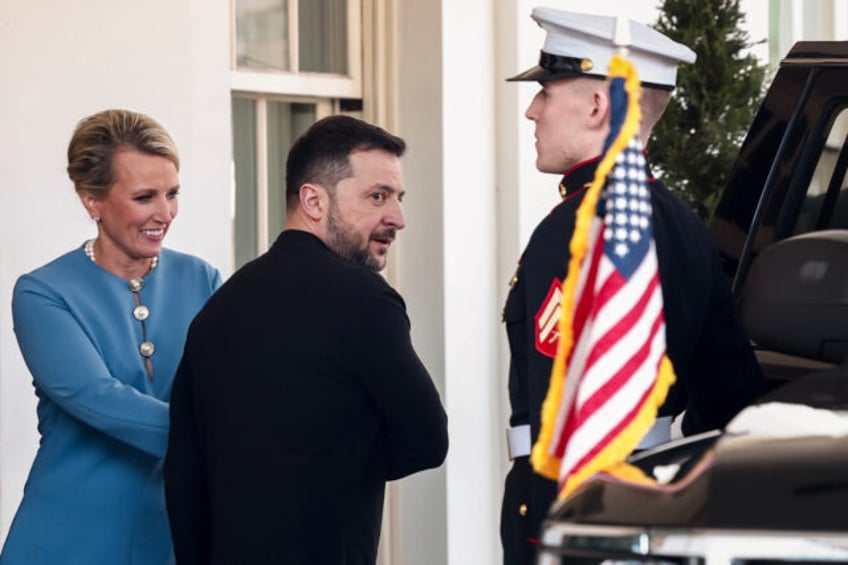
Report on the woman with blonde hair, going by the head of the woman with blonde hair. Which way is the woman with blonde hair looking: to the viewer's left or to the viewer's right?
to the viewer's right

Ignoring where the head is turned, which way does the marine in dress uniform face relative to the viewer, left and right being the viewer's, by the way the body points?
facing away from the viewer and to the left of the viewer

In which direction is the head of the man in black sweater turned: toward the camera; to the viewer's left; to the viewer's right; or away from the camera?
to the viewer's right

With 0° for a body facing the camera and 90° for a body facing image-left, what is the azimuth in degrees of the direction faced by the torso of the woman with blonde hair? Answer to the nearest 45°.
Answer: approximately 315°

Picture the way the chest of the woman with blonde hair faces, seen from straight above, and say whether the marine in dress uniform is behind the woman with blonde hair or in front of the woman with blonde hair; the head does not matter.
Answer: in front

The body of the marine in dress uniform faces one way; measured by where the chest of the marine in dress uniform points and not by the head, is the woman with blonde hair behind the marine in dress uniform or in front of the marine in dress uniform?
in front
